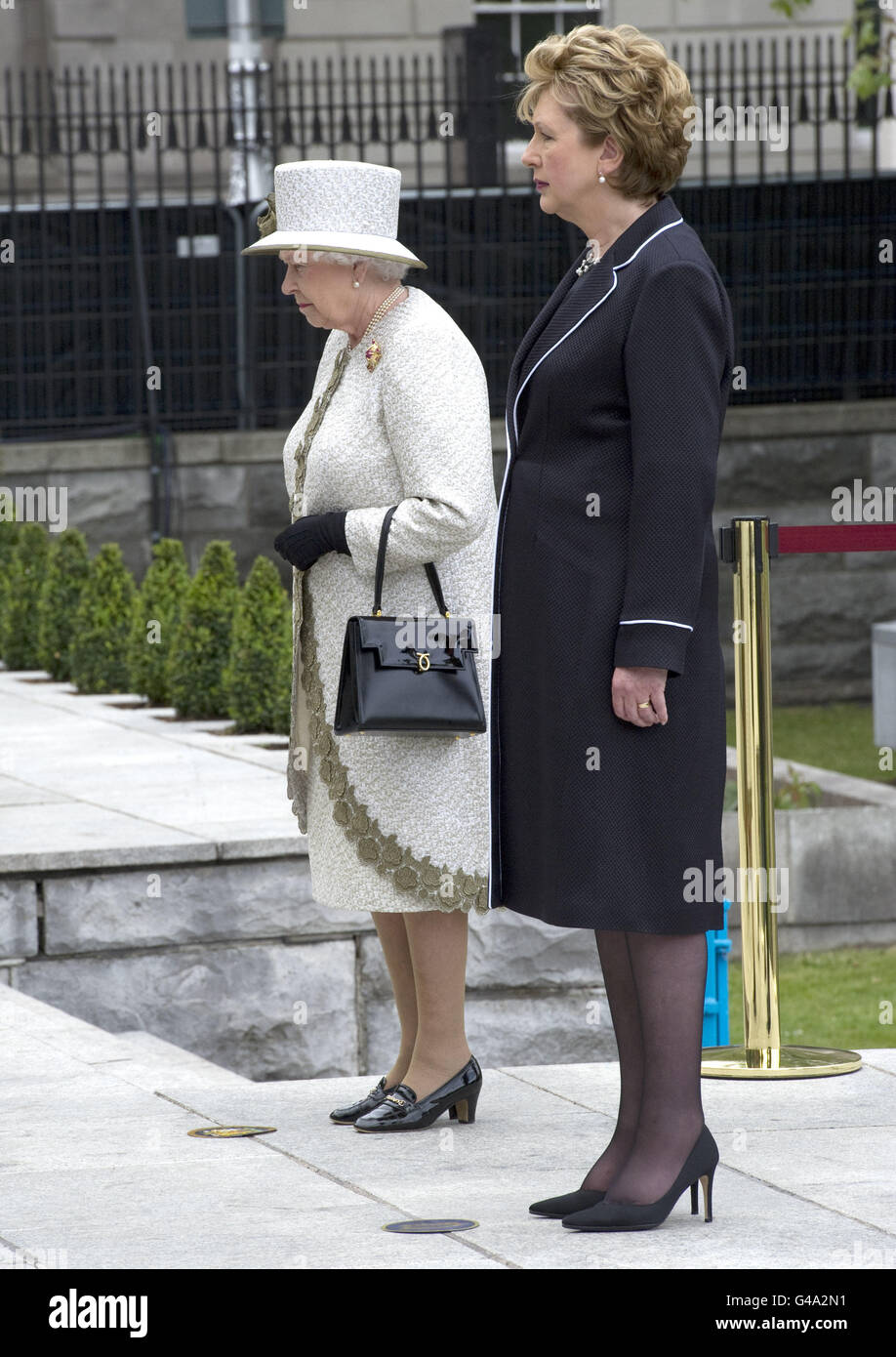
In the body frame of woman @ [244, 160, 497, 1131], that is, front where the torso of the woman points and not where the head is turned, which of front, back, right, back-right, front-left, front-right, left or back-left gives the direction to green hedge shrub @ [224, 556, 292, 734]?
right

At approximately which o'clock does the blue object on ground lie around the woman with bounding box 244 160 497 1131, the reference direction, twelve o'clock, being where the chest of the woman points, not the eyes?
The blue object on ground is roughly at 4 o'clock from the woman.

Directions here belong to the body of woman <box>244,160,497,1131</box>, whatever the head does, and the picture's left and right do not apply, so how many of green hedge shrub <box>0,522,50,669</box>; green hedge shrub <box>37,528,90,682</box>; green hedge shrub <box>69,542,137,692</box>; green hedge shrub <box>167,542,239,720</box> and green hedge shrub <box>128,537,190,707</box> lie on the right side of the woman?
5

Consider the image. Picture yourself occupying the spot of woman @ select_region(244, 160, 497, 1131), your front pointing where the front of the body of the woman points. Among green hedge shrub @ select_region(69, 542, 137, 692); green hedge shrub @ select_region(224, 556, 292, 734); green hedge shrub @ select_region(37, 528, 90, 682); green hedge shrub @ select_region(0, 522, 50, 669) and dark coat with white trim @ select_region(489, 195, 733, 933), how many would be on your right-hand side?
4

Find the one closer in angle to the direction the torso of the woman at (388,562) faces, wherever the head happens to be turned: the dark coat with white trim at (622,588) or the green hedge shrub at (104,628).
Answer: the green hedge shrub

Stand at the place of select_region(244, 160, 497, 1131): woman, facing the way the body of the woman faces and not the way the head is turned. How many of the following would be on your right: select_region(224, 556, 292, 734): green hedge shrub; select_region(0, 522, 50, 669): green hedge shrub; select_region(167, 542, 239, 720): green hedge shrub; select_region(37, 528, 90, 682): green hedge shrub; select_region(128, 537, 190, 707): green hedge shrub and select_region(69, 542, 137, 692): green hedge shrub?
6

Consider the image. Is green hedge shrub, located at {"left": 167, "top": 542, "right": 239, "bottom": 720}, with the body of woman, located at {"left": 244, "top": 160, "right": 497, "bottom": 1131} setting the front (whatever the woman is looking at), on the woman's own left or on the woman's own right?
on the woman's own right

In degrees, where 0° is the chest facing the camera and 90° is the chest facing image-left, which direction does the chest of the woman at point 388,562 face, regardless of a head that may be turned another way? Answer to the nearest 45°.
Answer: approximately 90°

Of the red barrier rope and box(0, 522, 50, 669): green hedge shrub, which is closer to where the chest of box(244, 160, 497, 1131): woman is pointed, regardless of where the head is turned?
the green hedge shrub

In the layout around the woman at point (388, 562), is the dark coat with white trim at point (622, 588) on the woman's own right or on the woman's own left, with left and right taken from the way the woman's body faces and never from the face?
on the woman's own left

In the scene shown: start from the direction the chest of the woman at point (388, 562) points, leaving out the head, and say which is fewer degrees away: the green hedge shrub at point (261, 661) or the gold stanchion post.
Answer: the green hedge shrub

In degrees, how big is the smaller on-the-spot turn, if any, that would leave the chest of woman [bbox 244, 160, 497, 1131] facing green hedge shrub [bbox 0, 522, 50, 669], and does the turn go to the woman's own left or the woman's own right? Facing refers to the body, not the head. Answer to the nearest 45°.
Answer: approximately 90° to the woman's own right

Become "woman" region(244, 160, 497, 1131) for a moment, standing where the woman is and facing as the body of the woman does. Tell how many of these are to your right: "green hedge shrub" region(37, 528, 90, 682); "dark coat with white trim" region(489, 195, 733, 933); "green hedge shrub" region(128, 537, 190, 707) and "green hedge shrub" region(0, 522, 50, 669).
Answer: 3

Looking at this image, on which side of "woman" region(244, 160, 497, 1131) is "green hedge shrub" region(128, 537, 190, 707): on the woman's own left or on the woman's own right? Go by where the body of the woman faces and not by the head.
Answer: on the woman's own right

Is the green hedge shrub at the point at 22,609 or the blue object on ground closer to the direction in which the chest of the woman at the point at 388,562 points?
the green hedge shrub

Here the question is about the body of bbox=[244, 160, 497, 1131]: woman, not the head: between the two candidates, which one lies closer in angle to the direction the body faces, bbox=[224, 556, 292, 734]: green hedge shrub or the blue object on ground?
the green hedge shrub
